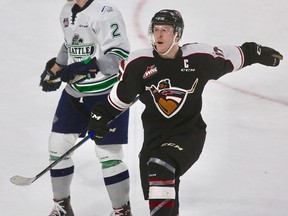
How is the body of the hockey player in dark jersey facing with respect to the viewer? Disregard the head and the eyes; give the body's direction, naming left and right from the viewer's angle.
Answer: facing the viewer

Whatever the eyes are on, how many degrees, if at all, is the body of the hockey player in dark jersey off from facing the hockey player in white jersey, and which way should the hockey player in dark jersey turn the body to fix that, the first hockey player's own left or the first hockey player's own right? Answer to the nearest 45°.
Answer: approximately 135° to the first hockey player's own right

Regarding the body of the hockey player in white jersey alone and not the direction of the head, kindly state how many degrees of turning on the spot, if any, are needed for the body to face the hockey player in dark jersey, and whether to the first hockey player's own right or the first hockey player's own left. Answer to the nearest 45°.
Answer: approximately 90° to the first hockey player's own left
